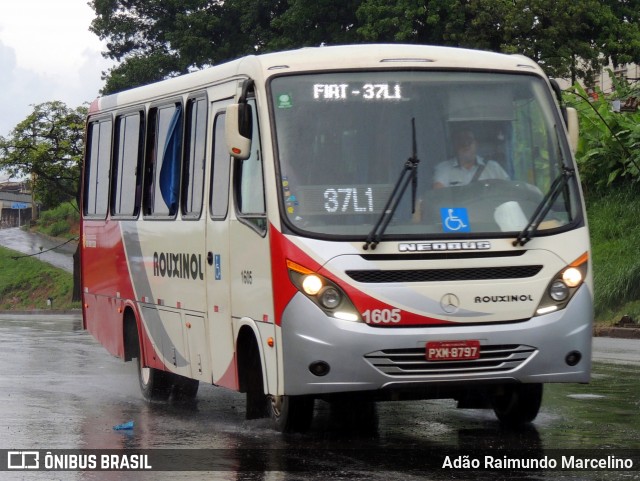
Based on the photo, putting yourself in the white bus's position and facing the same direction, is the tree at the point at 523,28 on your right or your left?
on your left

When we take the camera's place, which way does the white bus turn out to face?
facing the viewer and to the right of the viewer
